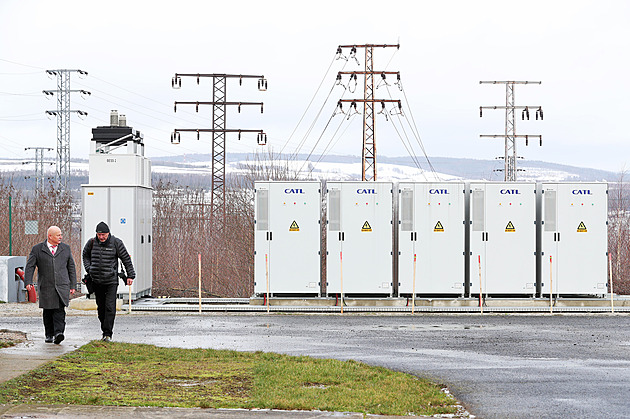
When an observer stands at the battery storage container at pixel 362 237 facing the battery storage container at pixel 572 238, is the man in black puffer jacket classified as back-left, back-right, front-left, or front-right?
back-right

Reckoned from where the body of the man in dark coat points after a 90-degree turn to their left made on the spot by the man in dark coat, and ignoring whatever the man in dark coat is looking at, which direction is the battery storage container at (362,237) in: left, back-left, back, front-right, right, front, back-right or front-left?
front-left

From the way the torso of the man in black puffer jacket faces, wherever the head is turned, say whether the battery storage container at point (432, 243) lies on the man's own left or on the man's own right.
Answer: on the man's own left

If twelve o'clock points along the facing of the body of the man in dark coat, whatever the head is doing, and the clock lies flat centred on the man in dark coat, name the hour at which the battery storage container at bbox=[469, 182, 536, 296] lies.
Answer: The battery storage container is roughly at 8 o'clock from the man in dark coat.

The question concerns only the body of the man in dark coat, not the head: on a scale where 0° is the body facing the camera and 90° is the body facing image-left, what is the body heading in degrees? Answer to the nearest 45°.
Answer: approximately 0°

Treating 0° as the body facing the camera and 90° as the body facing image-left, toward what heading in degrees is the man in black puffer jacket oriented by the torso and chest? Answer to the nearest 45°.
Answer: approximately 0°

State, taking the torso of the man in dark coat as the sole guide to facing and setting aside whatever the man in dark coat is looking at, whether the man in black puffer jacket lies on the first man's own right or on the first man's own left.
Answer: on the first man's own left

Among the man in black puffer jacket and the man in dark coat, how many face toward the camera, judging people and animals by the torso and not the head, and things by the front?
2

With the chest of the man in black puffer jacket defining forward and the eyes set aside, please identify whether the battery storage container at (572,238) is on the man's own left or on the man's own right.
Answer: on the man's own left

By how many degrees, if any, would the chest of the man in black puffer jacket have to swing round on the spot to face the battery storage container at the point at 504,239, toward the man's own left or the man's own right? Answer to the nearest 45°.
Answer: approximately 135° to the man's own left

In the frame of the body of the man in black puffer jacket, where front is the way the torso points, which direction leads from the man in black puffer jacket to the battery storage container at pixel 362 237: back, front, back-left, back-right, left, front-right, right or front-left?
back-left

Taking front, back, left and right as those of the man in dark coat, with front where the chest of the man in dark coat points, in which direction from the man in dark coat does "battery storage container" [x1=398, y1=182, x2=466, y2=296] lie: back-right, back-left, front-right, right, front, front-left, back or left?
back-left
